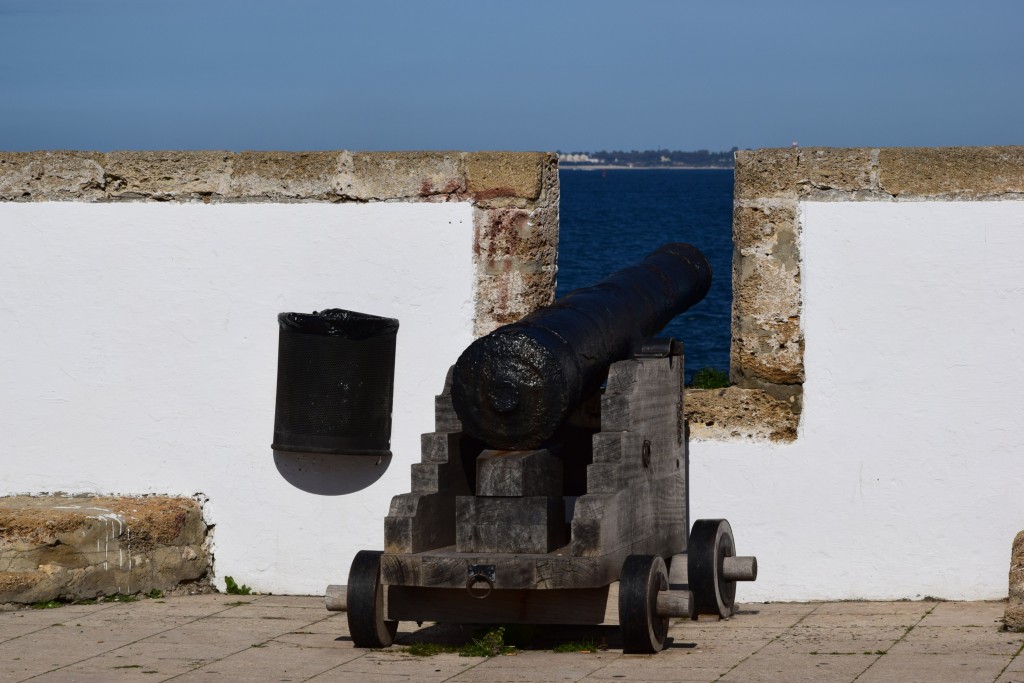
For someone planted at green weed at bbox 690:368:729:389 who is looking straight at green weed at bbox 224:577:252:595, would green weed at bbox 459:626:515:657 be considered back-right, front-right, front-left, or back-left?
front-left

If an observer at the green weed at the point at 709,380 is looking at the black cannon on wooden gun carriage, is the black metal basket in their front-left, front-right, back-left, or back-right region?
front-right

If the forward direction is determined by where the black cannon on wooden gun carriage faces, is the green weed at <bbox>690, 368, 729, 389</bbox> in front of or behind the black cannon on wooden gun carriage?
in front

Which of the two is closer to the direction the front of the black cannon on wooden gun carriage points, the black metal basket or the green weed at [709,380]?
the green weed

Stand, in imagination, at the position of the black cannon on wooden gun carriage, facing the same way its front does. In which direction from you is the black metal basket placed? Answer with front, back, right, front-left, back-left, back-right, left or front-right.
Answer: left

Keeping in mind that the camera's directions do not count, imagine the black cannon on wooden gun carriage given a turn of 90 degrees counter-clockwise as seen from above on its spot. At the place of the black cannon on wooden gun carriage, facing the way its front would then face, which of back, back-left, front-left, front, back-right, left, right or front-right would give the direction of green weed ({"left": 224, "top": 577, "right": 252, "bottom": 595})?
front

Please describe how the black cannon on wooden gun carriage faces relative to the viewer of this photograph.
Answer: facing away from the viewer and to the right of the viewer
